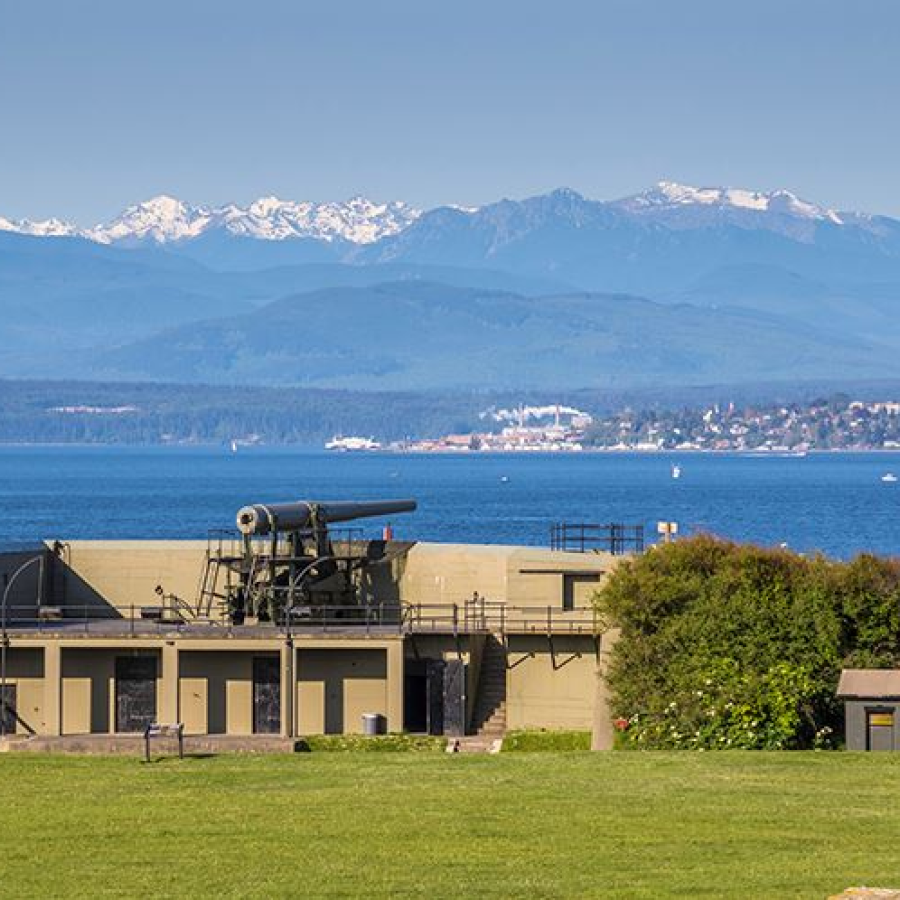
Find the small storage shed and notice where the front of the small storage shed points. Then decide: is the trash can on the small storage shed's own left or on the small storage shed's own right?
on the small storage shed's own right

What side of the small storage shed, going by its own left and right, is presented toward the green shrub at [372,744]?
right

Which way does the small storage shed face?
toward the camera

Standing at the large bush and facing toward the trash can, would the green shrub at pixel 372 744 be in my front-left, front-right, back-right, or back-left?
front-left

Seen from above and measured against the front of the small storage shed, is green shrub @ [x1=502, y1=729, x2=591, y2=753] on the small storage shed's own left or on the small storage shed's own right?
on the small storage shed's own right
